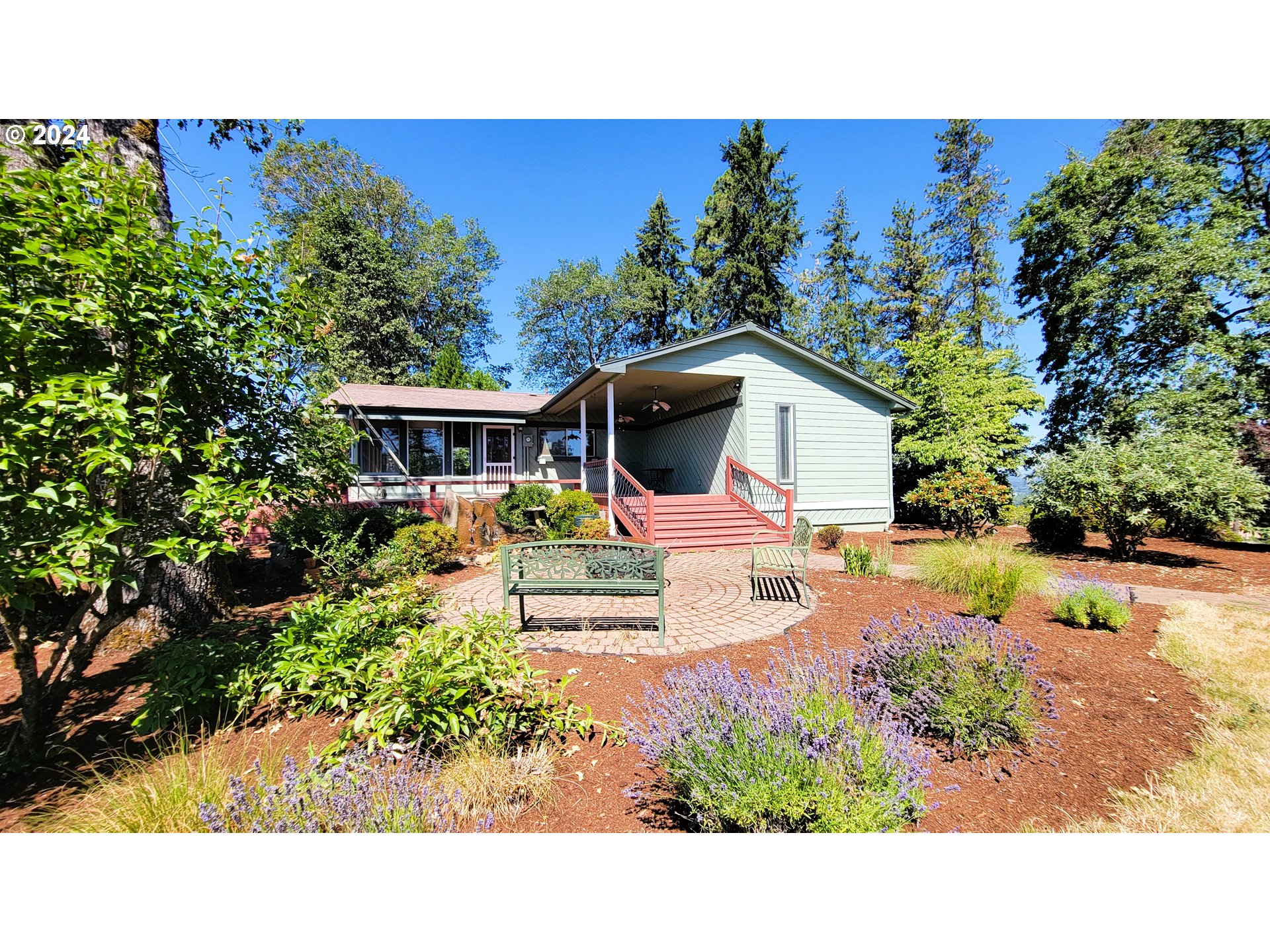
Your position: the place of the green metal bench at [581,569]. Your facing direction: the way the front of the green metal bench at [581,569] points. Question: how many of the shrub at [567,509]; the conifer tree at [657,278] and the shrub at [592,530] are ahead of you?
3

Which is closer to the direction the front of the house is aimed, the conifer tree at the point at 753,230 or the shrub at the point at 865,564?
the shrub

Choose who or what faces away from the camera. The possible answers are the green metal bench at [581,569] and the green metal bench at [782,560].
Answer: the green metal bench at [581,569]

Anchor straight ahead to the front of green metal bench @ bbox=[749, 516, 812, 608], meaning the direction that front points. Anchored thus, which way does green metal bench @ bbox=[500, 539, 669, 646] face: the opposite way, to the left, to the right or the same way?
to the right

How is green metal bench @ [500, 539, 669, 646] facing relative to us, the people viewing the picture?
facing away from the viewer

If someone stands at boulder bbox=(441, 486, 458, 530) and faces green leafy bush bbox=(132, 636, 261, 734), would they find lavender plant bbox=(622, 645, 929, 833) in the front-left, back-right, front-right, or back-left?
front-left

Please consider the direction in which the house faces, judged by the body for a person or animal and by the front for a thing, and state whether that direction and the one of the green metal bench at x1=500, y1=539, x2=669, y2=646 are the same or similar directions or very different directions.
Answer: very different directions

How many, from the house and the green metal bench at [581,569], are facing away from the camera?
1

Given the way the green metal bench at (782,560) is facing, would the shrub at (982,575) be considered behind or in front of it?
behind

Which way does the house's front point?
toward the camera

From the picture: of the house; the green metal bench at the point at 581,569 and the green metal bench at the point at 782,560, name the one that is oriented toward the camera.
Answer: the house

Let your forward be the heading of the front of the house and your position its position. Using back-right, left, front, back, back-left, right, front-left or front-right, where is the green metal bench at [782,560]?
front

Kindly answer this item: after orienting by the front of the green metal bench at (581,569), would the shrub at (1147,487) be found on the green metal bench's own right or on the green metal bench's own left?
on the green metal bench's own right

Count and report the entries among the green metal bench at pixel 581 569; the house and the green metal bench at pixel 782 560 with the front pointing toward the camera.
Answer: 1

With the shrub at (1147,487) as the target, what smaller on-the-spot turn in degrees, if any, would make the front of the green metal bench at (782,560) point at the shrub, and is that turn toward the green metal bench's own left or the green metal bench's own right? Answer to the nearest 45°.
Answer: approximately 135° to the green metal bench's own right

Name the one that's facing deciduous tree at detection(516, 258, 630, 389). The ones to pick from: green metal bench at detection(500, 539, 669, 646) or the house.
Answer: the green metal bench

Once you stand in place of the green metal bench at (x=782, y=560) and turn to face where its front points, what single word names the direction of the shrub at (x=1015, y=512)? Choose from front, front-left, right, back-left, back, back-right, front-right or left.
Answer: back-right

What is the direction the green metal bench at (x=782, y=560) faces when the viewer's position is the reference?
facing to the left of the viewer

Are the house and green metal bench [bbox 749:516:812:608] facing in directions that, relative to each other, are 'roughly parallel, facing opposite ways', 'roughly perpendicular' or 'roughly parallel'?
roughly perpendicular
